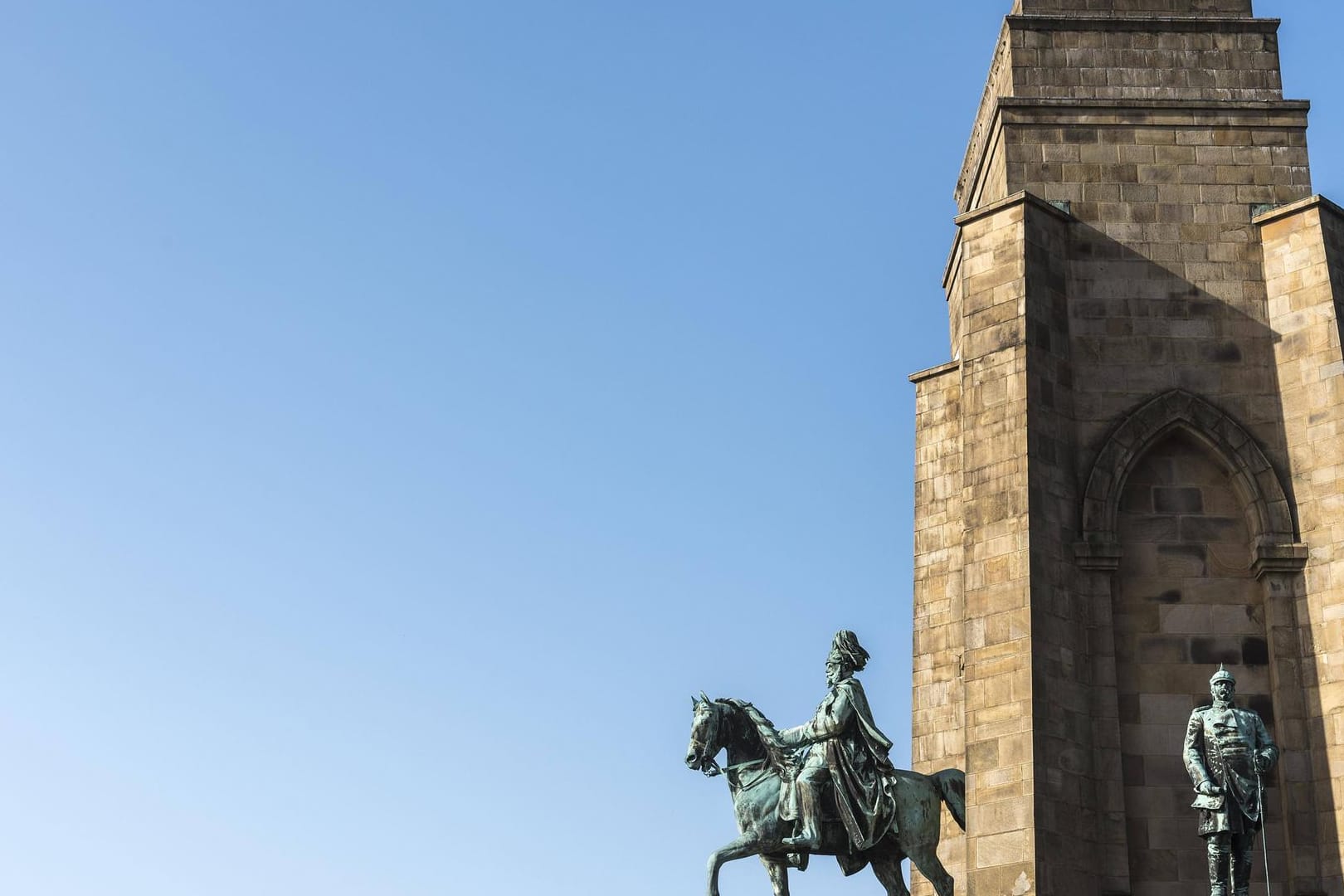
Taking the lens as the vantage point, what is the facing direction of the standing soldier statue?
facing the viewer

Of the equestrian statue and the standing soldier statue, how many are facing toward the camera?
1

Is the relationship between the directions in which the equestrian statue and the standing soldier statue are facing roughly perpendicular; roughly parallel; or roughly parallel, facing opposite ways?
roughly perpendicular

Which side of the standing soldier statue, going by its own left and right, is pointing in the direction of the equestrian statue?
right

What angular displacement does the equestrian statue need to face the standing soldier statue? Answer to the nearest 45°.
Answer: approximately 135° to its left

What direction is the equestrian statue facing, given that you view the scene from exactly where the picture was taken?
facing to the left of the viewer
